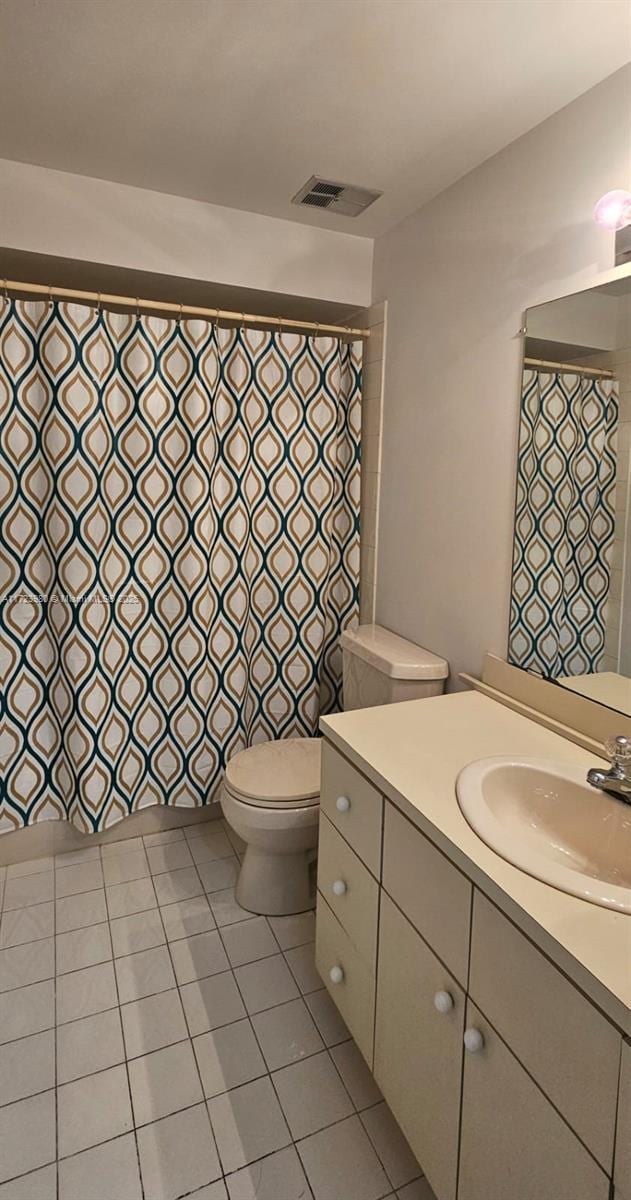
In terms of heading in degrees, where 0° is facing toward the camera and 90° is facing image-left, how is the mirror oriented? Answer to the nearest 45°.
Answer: approximately 45°

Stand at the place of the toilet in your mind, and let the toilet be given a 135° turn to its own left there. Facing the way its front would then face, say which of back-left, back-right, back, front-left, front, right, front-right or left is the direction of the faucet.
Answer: front-right

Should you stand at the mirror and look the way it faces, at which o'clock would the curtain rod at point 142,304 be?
The curtain rod is roughly at 2 o'clock from the mirror.

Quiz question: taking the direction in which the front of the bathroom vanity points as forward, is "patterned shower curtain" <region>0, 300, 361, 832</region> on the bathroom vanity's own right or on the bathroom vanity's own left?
on the bathroom vanity's own right

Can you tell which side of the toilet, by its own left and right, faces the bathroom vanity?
left

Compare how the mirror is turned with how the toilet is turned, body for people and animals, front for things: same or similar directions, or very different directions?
same or similar directions

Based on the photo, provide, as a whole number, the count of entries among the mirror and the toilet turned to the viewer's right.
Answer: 0

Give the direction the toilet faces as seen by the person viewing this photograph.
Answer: facing the viewer and to the left of the viewer

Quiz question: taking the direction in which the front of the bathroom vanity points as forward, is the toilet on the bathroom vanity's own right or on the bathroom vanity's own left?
on the bathroom vanity's own right
